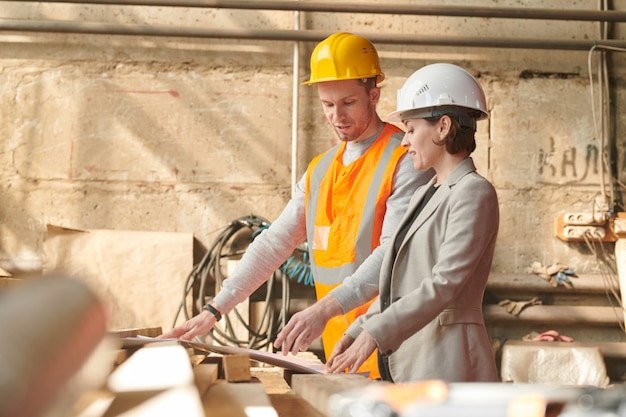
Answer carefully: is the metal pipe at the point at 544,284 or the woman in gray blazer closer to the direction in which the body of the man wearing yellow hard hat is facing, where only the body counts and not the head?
the woman in gray blazer

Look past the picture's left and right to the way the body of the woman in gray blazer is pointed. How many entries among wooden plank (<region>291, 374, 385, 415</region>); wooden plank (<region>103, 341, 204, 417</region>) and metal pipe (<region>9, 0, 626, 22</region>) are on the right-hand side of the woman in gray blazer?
1

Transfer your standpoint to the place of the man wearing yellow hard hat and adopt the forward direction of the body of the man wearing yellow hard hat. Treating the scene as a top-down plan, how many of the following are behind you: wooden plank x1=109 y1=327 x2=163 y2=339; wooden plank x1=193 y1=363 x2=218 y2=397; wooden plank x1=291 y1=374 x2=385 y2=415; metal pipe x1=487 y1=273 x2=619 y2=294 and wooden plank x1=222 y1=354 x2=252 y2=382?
1

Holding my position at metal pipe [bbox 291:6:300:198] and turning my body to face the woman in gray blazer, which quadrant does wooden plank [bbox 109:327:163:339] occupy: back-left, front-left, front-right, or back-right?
front-right

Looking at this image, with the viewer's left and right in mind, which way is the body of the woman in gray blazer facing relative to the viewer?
facing to the left of the viewer

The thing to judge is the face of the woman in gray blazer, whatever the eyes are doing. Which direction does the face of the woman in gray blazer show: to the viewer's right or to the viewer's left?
to the viewer's left

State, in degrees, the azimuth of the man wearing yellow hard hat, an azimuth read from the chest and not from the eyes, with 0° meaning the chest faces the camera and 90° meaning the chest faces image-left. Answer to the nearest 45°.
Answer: approximately 45°

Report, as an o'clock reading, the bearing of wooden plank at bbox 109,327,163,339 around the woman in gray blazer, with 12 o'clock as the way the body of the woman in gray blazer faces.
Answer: The wooden plank is roughly at 12 o'clock from the woman in gray blazer.

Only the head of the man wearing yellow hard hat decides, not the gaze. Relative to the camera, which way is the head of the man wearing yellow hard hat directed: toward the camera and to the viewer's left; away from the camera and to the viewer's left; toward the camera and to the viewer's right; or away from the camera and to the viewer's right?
toward the camera and to the viewer's left

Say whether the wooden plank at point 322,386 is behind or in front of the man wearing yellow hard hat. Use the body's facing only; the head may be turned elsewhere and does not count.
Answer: in front

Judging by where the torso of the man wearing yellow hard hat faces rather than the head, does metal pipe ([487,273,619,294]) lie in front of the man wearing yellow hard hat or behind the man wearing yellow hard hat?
behind

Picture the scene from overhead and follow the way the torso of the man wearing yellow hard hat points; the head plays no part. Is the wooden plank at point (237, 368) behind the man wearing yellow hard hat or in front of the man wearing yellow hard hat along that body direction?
in front

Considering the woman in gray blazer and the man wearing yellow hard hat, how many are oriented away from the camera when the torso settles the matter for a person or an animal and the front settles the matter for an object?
0
